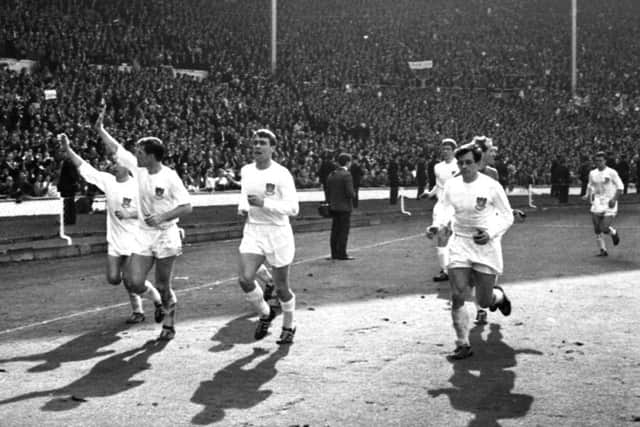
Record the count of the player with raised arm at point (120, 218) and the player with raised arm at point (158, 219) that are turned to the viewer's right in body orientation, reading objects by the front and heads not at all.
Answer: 0

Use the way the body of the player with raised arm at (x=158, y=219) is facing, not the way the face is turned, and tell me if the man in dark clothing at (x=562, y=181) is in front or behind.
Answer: behind

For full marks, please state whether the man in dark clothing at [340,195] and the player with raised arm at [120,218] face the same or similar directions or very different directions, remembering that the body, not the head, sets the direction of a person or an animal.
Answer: very different directions

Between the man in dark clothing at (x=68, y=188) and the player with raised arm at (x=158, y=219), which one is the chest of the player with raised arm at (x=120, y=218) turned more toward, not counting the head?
the player with raised arm

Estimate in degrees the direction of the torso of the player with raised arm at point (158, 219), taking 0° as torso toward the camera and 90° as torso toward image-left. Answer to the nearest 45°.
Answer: approximately 45°

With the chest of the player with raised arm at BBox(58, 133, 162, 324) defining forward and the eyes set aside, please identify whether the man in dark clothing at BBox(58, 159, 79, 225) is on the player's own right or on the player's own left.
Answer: on the player's own right
